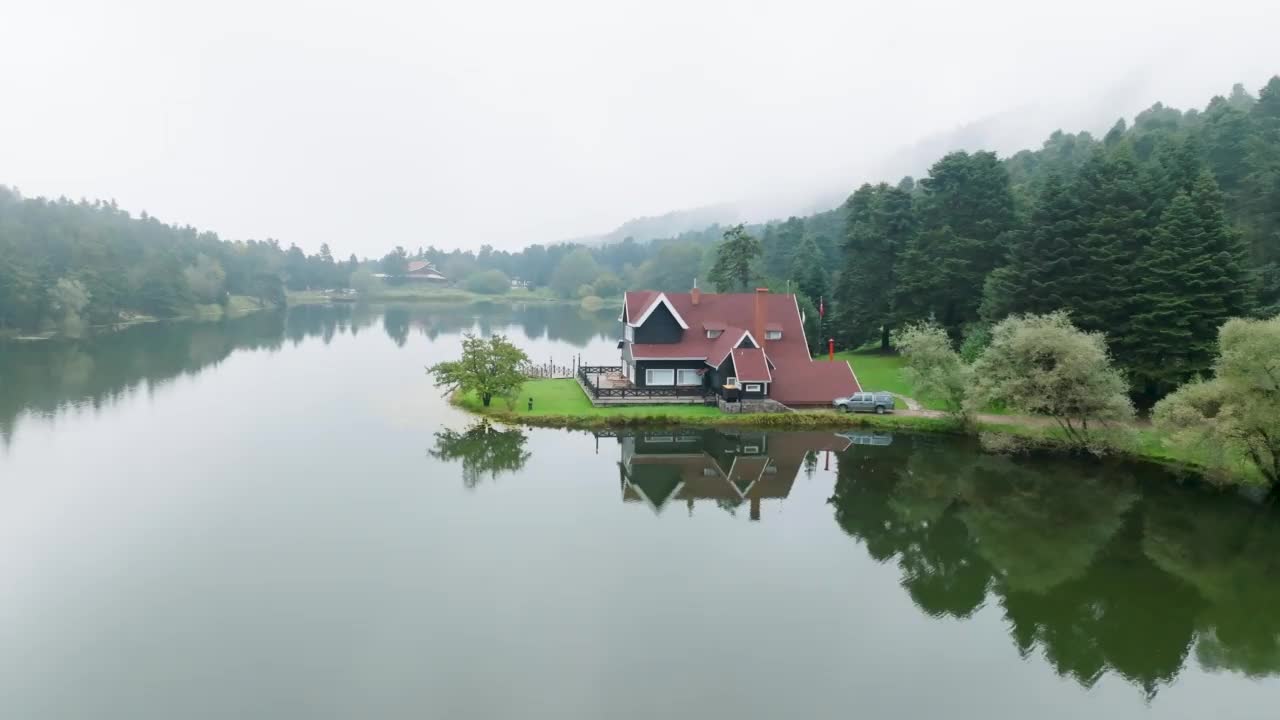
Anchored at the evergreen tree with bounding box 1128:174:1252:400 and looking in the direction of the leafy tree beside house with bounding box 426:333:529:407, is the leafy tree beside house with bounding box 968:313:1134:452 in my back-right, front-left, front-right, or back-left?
front-left

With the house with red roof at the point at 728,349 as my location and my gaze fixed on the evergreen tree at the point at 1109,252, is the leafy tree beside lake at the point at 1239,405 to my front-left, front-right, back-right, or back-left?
front-right

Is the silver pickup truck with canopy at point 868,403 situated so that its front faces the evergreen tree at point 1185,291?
no

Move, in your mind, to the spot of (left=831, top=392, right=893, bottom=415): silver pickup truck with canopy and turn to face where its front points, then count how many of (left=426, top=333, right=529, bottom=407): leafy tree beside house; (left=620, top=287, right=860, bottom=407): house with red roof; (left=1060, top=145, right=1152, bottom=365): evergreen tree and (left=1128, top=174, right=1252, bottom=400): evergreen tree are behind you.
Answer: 2

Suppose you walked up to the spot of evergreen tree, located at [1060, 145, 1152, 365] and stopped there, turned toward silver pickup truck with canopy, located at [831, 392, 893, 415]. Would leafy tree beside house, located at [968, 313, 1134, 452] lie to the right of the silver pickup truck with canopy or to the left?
left
